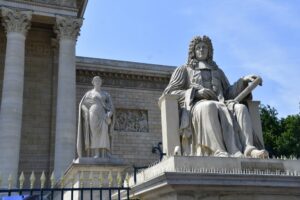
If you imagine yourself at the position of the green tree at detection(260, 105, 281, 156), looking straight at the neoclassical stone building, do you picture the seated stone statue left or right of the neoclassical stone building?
left

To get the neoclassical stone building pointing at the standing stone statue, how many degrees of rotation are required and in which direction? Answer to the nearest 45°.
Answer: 0° — it already faces it

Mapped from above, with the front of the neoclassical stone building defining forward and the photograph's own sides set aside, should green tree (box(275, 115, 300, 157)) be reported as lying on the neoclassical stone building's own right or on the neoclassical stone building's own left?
on the neoclassical stone building's own left

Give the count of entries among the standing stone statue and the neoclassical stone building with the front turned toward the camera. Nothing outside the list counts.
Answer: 2

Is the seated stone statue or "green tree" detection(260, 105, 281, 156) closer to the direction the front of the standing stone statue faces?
the seated stone statue

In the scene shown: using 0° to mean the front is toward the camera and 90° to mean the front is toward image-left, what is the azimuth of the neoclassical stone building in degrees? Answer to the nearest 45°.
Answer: approximately 0°

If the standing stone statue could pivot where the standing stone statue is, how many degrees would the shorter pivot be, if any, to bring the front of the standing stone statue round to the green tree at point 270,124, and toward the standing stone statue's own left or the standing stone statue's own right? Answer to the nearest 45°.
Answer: approximately 135° to the standing stone statue's own left
